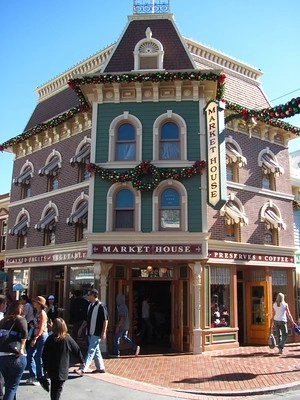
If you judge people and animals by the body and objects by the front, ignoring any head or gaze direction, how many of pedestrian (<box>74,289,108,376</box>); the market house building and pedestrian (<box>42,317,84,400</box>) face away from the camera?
1

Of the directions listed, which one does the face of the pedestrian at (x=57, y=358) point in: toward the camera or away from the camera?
away from the camera

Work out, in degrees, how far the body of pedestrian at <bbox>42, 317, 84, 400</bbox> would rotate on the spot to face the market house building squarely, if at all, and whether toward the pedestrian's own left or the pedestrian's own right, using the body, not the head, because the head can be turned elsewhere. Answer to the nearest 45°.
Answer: approximately 45° to the pedestrian's own right

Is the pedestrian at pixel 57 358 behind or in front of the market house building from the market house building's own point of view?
in front

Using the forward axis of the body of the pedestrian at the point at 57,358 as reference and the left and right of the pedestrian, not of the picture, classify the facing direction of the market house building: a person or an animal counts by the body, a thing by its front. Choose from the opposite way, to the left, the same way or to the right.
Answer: the opposite way

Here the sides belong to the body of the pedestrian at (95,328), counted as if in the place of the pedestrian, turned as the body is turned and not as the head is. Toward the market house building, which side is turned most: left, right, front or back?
back

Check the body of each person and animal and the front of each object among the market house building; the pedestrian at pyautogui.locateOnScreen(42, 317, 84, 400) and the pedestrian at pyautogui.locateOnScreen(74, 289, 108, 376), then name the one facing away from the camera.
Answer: the pedestrian at pyautogui.locateOnScreen(42, 317, 84, 400)

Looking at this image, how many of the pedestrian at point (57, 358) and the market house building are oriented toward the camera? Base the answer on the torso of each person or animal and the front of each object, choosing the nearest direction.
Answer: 1

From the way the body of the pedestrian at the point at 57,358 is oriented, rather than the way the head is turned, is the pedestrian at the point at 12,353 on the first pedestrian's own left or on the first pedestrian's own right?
on the first pedestrian's own left

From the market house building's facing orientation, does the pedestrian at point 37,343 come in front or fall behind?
in front

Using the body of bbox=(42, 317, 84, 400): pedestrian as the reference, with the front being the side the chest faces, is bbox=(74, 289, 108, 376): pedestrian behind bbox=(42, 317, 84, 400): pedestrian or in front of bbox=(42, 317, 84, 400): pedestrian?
in front

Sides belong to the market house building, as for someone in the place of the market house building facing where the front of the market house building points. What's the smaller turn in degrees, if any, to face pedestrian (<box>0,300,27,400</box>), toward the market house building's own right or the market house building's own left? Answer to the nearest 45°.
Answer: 0° — it already faces them

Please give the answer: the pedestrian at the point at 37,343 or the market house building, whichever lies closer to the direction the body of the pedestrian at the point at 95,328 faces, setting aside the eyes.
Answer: the pedestrian

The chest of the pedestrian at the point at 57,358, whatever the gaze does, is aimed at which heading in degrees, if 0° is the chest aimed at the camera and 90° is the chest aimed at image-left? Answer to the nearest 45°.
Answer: approximately 180°

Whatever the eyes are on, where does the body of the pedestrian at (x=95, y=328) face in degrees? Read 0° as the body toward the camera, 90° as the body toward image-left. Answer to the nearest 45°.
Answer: approximately 45°
